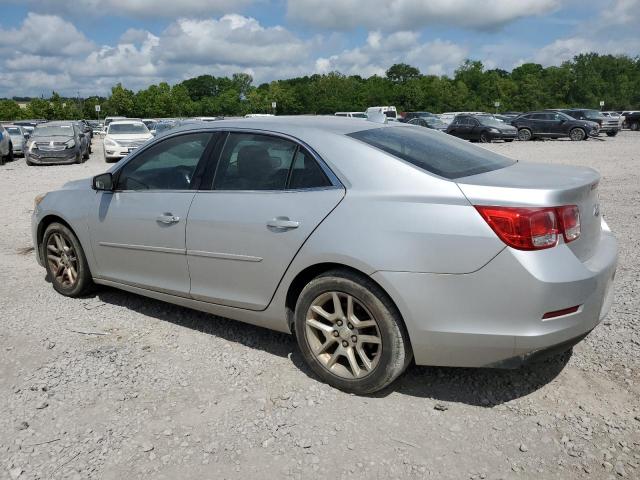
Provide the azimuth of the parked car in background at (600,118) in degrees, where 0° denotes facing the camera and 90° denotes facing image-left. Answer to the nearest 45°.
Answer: approximately 315°

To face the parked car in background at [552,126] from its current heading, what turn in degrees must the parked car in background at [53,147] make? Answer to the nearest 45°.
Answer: approximately 90° to its left

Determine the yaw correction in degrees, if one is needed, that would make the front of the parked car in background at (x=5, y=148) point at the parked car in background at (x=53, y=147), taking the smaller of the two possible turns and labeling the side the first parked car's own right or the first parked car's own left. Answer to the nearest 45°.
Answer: approximately 45° to the first parked car's own left

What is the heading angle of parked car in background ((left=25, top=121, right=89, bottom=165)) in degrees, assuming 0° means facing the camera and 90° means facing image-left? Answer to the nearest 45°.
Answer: approximately 0°

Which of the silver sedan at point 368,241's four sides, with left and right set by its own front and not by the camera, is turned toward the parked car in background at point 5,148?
front

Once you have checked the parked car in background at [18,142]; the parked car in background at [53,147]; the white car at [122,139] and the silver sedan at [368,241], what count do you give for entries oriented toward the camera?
3

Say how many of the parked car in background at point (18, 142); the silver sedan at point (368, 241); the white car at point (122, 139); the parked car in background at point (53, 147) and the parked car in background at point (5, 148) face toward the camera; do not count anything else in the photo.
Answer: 4

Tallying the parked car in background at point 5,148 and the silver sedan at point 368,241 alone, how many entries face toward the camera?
1

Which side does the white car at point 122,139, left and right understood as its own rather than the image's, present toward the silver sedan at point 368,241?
front

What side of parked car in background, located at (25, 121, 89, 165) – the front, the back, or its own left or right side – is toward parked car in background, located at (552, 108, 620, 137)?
left

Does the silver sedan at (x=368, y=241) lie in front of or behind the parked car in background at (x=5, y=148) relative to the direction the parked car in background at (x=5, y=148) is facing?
in front
